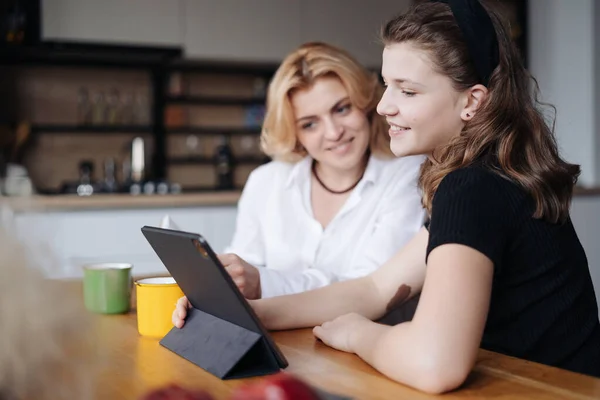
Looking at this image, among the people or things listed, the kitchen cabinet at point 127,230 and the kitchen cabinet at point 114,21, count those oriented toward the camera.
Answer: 2

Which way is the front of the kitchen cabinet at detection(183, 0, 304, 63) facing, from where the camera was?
facing the viewer

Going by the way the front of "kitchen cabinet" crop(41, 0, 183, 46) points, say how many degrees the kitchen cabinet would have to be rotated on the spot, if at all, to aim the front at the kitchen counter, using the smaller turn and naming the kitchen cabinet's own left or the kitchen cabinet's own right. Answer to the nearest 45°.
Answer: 0° — it already faces it

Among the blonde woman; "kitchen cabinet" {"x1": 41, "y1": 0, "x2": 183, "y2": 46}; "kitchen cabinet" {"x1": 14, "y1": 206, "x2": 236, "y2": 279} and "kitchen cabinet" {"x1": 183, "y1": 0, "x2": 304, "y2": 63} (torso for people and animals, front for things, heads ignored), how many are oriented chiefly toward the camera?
4

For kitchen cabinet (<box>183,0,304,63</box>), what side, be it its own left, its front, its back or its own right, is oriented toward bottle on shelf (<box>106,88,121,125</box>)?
right

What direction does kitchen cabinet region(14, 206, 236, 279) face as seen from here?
toward the camera

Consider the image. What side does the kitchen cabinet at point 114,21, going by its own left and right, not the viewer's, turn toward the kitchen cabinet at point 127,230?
front

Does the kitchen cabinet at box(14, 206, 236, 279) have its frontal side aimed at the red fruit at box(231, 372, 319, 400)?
yes

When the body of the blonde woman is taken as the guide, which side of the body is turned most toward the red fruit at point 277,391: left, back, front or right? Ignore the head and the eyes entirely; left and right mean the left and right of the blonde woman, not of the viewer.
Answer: front

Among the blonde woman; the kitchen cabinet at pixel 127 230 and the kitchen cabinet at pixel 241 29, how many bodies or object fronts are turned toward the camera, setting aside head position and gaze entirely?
3

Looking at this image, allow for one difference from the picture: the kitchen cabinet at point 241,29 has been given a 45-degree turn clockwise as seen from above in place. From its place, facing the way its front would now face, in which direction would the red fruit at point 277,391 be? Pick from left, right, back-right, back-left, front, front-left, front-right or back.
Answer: front-left
